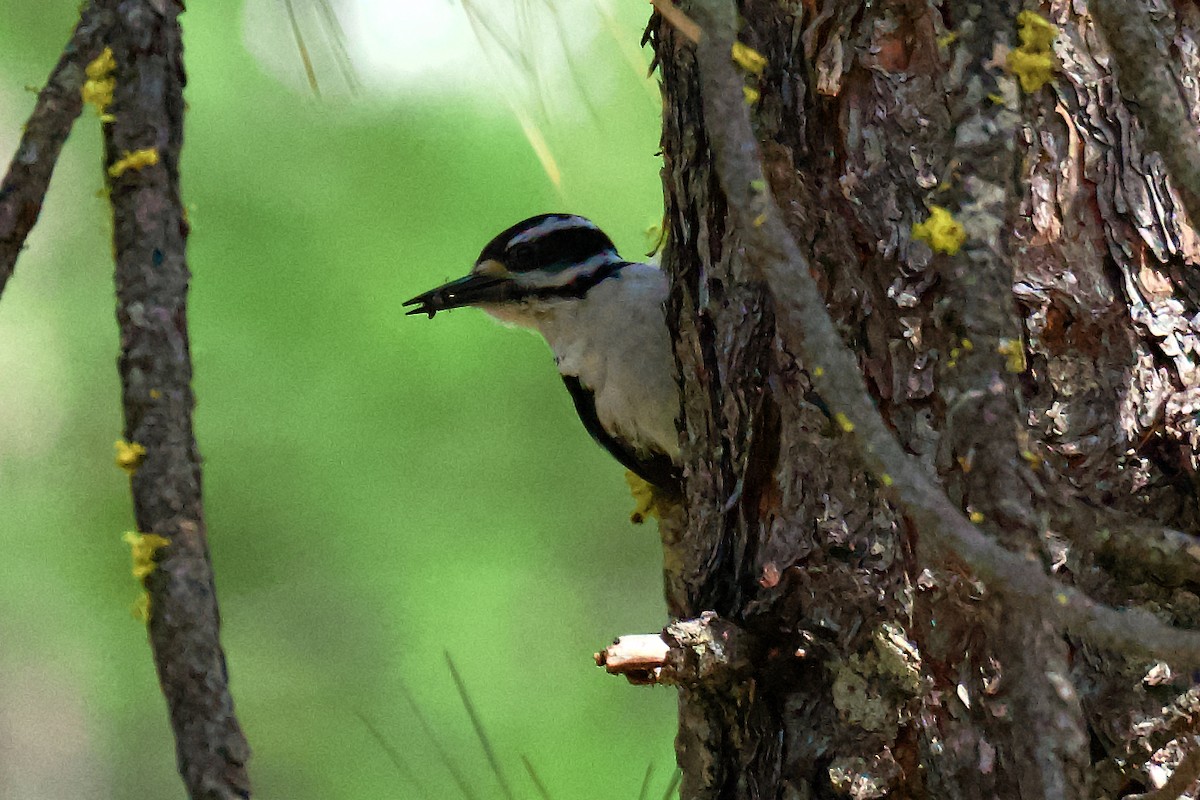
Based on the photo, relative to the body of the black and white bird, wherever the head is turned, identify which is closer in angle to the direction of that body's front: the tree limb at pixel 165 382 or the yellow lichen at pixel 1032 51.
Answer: the tree limb

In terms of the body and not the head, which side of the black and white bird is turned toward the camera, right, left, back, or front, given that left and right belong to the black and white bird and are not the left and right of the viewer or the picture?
left

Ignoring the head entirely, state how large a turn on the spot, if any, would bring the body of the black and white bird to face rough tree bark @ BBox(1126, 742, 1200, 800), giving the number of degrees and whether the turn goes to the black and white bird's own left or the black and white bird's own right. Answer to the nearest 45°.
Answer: approximately 90° to the black and white bird's own left
